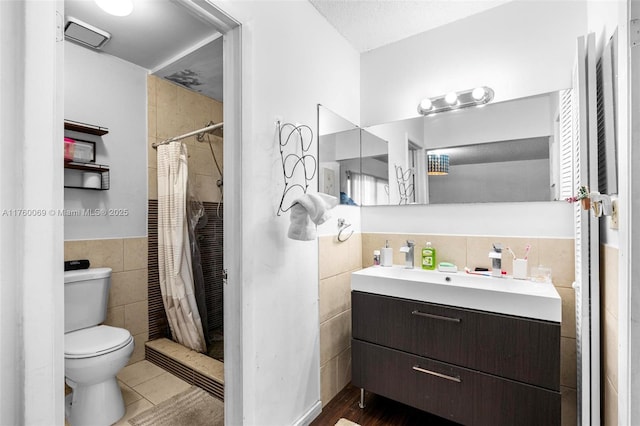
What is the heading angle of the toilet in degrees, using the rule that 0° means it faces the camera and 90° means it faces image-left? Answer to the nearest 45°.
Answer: approximately 315°

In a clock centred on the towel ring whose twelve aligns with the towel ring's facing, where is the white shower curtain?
The white shower curtain is roughly at 5 o'clock from the towel ring.

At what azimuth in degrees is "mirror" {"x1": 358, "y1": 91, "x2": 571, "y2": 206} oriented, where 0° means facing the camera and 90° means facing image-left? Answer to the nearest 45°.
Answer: approximately 45°

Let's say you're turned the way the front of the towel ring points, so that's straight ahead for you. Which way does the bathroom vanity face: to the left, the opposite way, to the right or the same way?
to the right

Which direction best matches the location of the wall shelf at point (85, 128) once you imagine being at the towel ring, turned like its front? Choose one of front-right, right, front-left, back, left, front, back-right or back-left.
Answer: back-right

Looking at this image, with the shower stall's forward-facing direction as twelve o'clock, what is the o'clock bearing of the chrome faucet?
The chrome faucet is roughly at 9 o'clock from the shower stall.

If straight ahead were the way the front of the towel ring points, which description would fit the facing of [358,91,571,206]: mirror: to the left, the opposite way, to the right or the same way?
to the right
